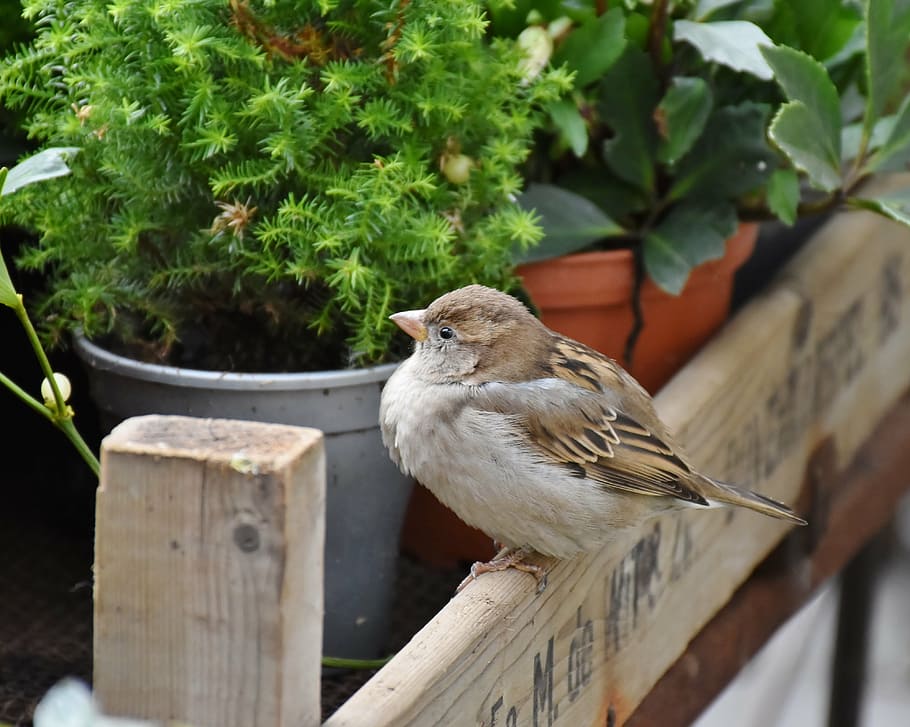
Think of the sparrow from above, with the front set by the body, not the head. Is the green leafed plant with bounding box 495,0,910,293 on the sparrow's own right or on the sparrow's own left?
on the sparrow's own right

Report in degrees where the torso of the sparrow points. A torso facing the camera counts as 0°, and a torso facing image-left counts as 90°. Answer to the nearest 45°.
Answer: approximately 90°
